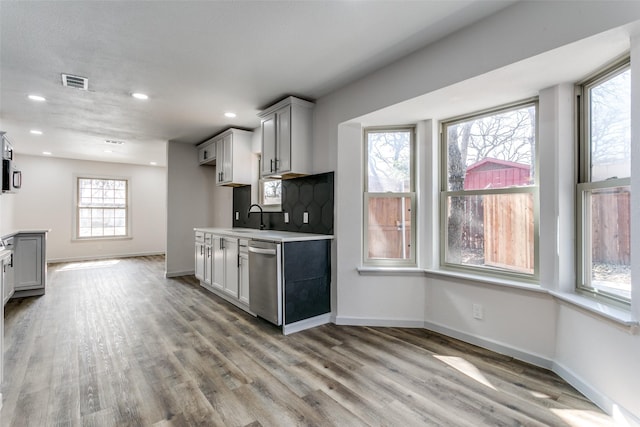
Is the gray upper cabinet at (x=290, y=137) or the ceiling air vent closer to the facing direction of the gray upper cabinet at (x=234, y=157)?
the ceiling air vent

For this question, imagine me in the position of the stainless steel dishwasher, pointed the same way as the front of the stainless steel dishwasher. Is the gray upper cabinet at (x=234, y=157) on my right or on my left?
on my right

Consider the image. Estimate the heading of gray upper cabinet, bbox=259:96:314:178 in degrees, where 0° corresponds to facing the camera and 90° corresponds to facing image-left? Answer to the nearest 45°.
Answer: approximately 45°

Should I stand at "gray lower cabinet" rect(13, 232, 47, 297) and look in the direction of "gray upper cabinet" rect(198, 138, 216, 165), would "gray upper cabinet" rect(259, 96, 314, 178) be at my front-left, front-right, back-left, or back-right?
front-right

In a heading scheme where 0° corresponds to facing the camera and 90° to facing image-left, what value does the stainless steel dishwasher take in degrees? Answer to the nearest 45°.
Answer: approximately 45°

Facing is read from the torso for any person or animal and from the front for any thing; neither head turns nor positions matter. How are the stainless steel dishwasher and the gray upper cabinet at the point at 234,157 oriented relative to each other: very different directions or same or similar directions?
same or similar directions

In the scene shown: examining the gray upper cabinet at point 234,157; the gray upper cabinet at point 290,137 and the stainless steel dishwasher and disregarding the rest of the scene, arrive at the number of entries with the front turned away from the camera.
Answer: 0

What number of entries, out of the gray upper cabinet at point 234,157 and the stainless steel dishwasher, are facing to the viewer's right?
0

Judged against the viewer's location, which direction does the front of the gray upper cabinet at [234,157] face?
facing the viewer and to the left of the viewer

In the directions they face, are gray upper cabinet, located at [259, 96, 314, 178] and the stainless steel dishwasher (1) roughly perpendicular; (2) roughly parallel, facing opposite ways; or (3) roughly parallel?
roughly parallel

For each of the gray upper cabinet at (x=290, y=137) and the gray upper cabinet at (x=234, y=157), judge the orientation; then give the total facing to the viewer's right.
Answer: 0

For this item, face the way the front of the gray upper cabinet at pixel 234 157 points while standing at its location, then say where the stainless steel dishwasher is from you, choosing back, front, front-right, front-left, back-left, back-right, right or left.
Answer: front-left

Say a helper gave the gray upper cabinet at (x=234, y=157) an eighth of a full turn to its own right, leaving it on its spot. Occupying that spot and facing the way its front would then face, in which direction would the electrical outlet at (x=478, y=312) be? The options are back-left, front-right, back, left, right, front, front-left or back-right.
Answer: back-left

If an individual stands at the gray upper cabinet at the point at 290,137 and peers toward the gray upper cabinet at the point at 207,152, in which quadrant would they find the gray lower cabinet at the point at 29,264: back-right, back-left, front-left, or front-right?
front-left

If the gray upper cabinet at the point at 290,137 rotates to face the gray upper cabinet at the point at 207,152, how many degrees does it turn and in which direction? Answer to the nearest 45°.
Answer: approximately 90° to its right

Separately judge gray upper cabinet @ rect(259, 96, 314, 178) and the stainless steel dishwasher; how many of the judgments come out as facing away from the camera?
0
